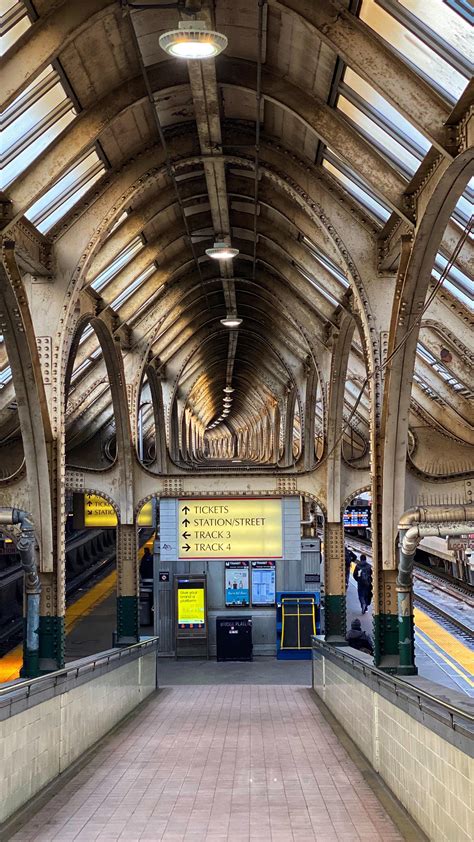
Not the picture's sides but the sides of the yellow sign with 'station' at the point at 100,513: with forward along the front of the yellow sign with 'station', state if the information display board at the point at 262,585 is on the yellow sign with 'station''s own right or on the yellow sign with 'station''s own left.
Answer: on the yellow sign with 'station''s own left

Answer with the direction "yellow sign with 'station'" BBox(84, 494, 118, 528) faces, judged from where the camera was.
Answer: facing the viewer

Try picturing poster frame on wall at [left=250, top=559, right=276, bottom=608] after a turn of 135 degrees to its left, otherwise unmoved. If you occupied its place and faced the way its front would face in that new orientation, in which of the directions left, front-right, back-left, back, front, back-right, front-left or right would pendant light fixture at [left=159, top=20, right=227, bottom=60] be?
back-right

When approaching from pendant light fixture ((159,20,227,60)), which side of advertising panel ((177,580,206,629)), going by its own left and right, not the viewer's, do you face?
front

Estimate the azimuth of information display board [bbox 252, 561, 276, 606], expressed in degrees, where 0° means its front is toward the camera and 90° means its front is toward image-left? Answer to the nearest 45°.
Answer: approximately 0°

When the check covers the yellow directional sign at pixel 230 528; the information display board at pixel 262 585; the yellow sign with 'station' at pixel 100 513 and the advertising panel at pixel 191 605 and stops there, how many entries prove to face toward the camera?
4

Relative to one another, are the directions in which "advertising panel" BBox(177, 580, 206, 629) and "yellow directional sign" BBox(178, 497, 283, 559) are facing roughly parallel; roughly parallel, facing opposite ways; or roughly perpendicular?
roughly parallel

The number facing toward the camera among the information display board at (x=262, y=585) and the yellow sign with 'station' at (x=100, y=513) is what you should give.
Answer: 2

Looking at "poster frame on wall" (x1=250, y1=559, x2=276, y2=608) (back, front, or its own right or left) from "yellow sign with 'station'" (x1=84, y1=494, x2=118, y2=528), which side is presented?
right

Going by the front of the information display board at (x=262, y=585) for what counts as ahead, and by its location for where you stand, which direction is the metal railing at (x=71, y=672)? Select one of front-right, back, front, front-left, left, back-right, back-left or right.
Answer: front

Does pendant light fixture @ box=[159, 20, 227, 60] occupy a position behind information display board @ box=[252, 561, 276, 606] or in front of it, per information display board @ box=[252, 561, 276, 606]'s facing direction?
in front

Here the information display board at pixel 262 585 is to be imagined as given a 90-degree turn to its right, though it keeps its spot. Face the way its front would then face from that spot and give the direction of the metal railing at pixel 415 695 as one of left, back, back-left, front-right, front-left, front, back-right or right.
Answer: left

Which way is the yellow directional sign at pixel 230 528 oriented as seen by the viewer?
toward the camera

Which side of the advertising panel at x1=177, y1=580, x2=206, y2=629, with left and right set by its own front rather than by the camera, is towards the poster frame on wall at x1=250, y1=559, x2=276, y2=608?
left
